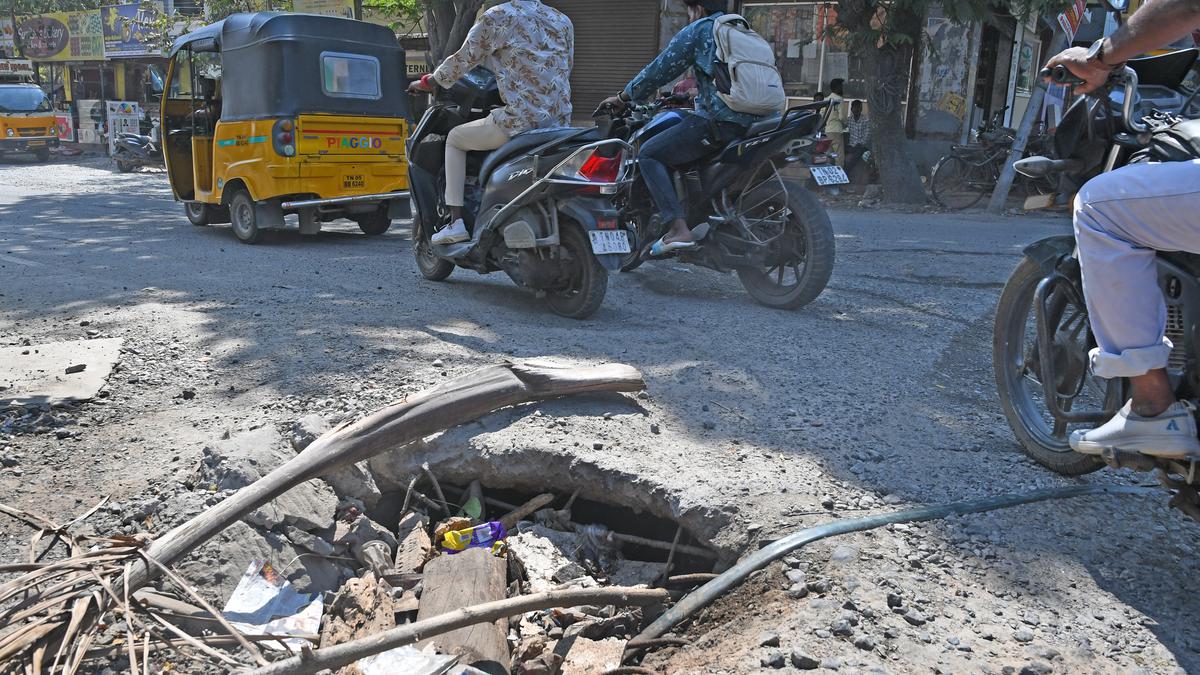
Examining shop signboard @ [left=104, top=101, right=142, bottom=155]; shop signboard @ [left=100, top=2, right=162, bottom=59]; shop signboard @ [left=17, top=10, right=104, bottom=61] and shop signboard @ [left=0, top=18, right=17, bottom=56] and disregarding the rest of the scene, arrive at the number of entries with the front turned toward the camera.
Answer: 4

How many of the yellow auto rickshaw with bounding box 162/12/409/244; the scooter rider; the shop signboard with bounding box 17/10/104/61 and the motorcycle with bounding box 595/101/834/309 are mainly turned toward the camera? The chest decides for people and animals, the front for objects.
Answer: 1

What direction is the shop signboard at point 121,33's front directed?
toward the camera

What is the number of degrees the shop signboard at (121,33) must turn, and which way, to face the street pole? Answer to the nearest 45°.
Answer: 0° — it already faces it

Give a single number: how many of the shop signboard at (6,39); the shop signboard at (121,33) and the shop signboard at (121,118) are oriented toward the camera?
3

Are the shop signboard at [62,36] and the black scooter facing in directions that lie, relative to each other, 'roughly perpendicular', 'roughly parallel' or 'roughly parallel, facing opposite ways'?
roughly parallel, facing opposite ways

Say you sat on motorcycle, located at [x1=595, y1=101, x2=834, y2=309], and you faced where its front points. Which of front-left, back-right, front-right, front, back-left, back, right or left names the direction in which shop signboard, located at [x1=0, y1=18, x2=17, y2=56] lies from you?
front

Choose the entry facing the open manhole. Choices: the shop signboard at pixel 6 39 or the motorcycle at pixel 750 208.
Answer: the shop signboard

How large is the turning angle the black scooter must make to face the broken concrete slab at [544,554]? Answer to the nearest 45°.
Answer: approximately 135° to its left

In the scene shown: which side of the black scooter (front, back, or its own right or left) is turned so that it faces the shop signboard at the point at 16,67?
front

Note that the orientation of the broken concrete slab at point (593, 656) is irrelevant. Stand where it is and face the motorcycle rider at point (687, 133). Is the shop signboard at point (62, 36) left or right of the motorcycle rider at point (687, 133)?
left

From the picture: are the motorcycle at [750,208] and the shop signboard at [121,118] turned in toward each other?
yes

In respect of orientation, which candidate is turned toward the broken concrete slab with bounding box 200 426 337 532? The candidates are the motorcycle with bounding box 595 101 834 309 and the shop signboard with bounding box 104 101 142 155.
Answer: the shop signboard

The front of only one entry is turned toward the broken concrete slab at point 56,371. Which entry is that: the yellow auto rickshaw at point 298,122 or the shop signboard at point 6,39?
the shop signboard

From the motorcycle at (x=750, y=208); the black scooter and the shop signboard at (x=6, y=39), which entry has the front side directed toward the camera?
the shop signboard

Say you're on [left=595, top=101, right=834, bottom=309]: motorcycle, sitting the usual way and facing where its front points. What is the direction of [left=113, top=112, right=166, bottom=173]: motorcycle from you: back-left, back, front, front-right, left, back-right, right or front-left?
front

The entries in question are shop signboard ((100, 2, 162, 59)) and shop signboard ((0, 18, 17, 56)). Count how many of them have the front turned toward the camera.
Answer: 2

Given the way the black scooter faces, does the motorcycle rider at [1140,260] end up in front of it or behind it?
behind
